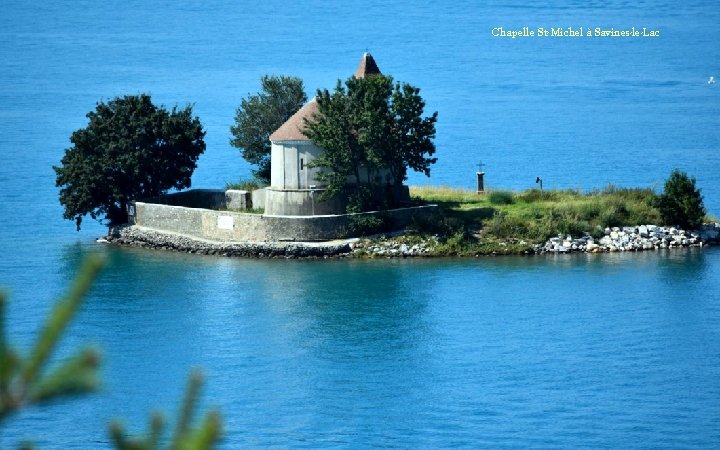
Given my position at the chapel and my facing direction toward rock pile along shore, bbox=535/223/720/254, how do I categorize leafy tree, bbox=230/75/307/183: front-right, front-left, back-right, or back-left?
back-left

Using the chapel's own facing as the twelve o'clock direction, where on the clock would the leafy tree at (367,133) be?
The leafy tree is roughly at 2 o'clock from the chapel.

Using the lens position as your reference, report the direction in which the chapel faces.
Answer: facing away from the viewer and to the right of the viewer

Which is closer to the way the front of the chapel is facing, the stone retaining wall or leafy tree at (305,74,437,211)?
the leafy tree
